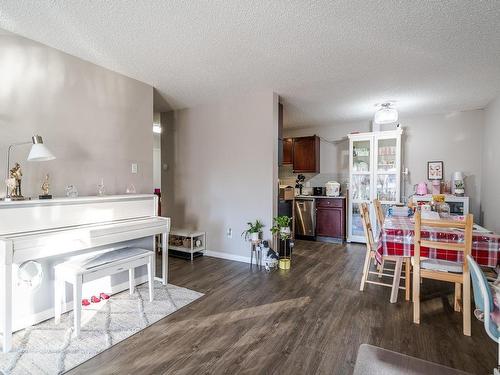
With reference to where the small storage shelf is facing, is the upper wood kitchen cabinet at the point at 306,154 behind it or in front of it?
behind

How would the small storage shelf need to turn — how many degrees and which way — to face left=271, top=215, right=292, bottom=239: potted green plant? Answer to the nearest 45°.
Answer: approximately 90° to its left

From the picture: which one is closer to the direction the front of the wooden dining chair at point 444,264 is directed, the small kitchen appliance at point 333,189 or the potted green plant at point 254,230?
the small kitchen appliance

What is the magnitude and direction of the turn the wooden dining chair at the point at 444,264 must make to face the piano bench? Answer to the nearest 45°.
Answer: approximately 135° to its left

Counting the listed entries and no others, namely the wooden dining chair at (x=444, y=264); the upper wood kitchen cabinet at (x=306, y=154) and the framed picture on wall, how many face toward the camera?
2

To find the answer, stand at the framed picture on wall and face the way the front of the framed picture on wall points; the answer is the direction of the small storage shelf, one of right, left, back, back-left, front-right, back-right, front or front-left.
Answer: front-right

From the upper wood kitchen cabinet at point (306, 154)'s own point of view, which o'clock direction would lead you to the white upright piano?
The white upright piano is roughly at 1 o'clock from the upper wood kitchen cabinet.

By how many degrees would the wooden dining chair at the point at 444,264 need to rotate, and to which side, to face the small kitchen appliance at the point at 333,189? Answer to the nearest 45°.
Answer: approximately 45° to its left

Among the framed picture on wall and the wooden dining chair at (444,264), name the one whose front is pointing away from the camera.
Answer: the wooden dining chair

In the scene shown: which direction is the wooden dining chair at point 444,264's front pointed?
away from the camera

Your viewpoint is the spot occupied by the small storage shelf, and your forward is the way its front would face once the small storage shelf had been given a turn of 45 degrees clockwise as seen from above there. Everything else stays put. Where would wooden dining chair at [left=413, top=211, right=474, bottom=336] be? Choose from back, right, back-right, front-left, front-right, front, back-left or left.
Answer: back-left

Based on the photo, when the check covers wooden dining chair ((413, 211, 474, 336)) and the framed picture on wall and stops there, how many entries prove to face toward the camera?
1

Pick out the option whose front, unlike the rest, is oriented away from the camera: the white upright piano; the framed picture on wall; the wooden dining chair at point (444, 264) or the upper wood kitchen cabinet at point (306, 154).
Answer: the wooden dining chair

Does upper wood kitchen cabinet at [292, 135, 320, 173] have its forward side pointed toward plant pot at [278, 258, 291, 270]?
yes

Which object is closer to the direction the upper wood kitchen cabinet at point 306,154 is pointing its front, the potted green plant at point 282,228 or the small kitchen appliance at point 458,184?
the potted green plant

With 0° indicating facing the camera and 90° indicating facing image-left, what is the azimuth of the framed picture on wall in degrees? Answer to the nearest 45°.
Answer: approximately 0°
